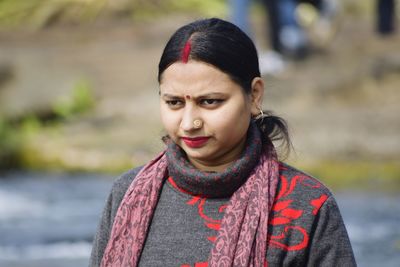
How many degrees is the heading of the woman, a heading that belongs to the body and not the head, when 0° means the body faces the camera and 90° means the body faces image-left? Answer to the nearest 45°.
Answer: approximately 45°

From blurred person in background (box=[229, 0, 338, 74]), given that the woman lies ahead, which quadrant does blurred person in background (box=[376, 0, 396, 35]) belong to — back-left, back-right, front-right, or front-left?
back-left

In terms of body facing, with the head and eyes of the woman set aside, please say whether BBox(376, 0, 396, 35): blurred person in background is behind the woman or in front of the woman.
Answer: behind

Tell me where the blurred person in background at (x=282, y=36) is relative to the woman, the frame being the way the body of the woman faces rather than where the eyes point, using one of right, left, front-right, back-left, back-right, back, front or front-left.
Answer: back-right
